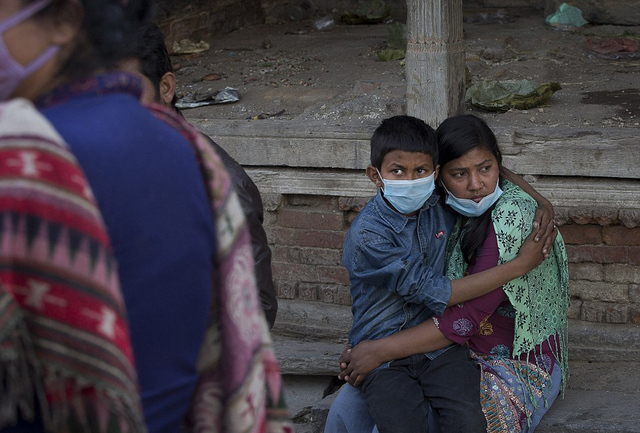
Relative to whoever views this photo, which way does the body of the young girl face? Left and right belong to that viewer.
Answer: facing the viewer and to the left of the viewer

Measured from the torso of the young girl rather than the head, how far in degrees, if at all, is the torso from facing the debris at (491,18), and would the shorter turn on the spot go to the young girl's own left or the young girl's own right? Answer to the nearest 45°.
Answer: approximately 135° to the young girl's own right

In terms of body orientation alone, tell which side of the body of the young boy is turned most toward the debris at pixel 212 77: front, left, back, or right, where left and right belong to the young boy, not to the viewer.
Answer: back

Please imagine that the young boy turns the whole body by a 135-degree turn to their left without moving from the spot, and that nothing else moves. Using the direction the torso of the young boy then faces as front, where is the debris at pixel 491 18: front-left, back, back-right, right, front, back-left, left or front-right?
front

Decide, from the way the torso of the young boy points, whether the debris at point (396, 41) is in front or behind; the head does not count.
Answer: behind

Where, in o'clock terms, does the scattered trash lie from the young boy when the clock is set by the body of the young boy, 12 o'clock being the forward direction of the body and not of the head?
The scattered trash is roughly at 7 o'clock from the young boy.

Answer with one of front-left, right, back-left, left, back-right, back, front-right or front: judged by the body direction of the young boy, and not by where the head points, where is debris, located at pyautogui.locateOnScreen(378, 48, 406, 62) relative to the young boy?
back-left

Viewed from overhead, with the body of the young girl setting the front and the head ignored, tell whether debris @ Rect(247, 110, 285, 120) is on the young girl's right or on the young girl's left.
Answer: on the young girl's right

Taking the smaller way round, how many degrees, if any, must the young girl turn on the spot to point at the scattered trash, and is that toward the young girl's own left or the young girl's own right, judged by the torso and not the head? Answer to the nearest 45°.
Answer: approximately 135° to the young girl's own right

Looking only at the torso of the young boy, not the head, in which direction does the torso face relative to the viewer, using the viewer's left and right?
facing the viewer and to the right of the viewer

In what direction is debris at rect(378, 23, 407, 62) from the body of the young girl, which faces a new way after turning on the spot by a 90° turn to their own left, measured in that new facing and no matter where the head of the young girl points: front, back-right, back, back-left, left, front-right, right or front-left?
back-left

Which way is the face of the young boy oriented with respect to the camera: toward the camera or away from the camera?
toward the camera
